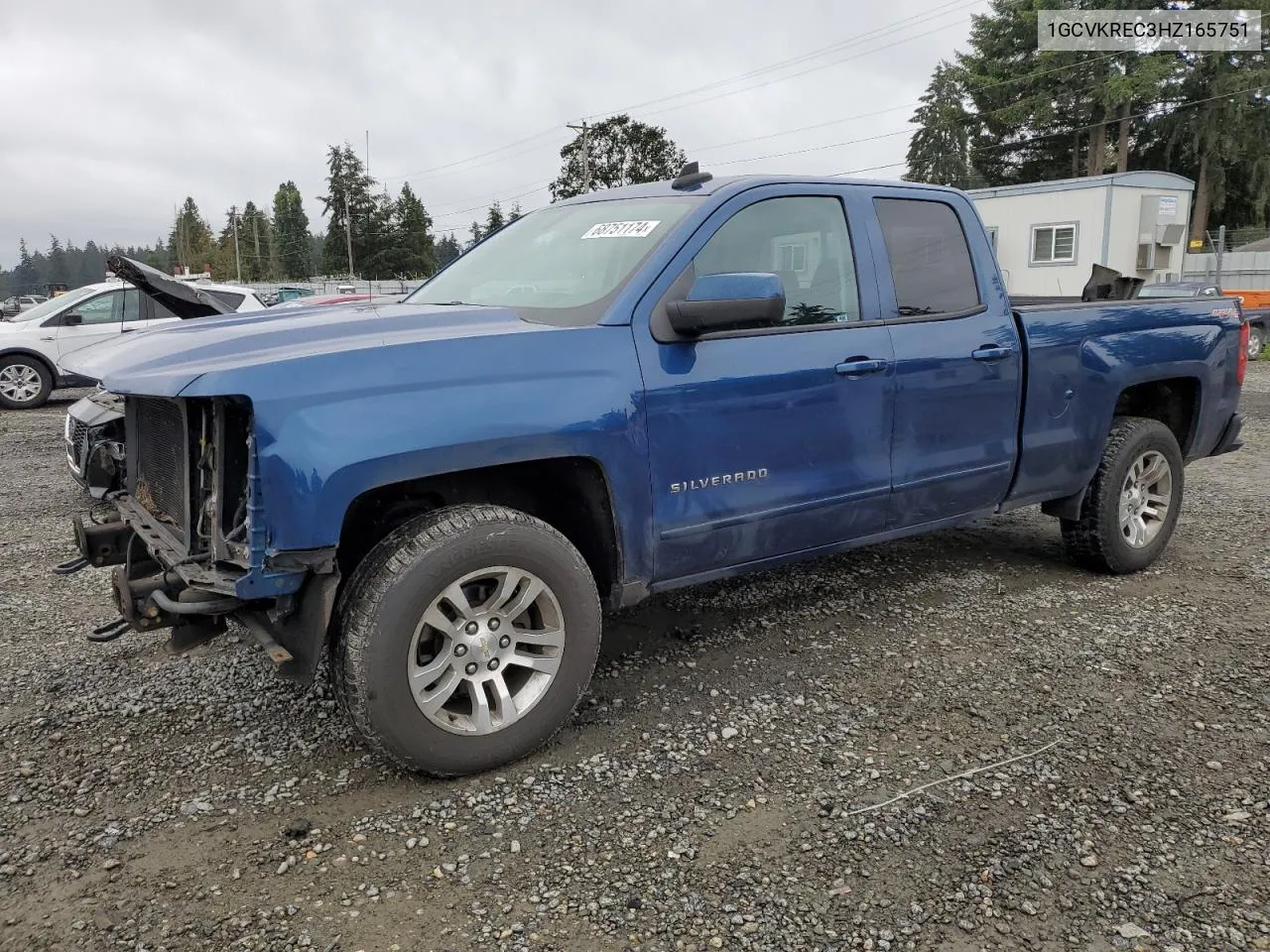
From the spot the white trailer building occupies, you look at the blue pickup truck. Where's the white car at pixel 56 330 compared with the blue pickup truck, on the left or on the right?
right

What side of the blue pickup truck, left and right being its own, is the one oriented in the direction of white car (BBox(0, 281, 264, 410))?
right

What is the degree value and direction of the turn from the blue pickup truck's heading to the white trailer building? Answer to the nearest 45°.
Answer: approximately 180°

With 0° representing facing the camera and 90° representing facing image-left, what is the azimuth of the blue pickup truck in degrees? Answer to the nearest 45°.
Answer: approximately 45°

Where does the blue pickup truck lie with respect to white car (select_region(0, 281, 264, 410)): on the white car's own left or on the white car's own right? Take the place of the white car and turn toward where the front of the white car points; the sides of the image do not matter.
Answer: on the white car's own left

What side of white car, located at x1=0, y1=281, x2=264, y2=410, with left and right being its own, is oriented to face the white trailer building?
back

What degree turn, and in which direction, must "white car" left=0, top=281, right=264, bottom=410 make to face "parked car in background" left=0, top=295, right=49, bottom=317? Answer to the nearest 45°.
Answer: approximately 90° to its right

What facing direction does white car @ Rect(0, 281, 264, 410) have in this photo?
to the viewer's left

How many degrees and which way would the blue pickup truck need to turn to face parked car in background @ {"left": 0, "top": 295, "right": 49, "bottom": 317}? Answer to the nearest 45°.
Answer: approximately 90° to its right
